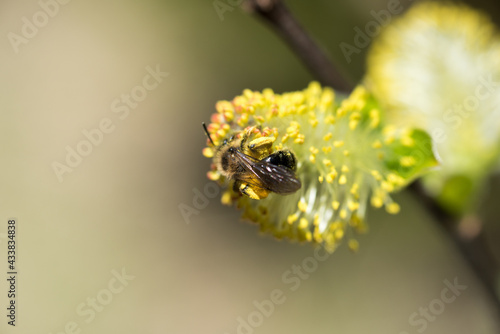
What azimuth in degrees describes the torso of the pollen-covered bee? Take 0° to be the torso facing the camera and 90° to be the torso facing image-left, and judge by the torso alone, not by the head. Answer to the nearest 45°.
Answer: approximately 90°
